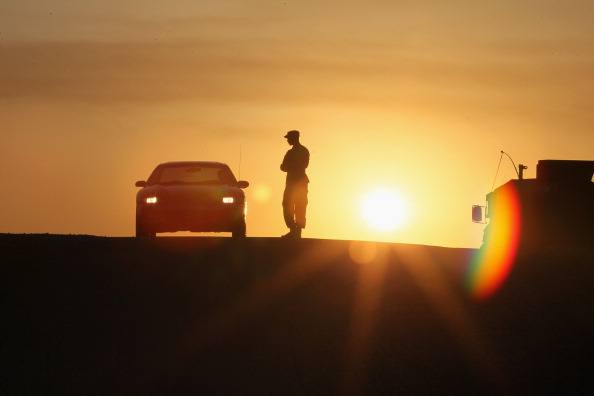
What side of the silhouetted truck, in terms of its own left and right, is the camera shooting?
left

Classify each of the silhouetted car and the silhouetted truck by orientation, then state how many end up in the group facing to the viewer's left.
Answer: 1

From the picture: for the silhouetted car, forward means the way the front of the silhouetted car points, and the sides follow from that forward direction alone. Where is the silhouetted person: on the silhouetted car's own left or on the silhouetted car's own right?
on the silhouetted car's own left
